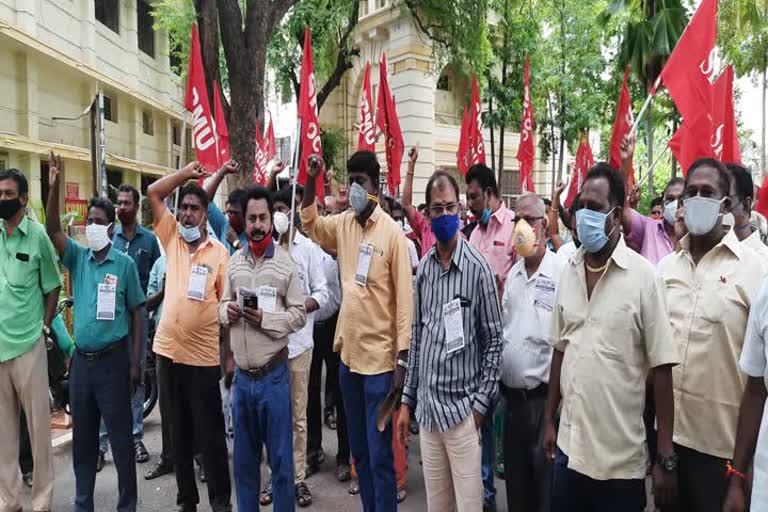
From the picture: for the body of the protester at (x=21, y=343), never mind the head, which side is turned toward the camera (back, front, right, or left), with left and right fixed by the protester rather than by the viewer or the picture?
front

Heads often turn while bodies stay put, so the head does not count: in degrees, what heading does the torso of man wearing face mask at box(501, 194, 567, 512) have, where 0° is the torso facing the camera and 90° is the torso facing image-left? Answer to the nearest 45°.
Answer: approximately 45°

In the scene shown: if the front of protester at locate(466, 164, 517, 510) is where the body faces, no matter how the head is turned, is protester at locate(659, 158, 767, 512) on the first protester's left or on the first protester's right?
on the first protester's left

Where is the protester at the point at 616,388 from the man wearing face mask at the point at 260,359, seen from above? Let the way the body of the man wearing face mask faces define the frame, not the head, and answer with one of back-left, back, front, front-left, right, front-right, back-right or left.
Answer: front-left

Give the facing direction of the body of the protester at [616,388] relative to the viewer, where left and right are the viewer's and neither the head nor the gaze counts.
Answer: facing the viewer and to the left of the viewer

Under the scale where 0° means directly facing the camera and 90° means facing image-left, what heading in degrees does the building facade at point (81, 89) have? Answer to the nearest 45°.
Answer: approximately 315°

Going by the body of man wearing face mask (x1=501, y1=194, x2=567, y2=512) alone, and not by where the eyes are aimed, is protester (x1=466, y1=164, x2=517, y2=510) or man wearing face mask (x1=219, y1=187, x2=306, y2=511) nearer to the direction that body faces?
the man wearing face mask

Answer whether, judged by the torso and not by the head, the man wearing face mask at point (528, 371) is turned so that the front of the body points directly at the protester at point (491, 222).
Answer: no

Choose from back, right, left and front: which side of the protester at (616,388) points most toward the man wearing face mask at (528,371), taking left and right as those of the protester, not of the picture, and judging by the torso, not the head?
right

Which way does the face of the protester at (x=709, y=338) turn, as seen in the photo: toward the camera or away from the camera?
toward the camera

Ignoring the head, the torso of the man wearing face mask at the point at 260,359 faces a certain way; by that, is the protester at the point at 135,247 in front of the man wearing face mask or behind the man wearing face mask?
behind

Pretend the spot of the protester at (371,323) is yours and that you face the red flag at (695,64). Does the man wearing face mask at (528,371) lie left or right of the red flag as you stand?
right

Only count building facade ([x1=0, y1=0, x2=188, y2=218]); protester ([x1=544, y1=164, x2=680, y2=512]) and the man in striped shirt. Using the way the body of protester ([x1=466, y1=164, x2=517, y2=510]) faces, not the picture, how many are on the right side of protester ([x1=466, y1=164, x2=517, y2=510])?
1

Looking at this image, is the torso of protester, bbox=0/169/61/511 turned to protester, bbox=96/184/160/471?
no

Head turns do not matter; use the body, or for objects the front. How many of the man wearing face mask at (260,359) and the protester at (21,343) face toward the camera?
2

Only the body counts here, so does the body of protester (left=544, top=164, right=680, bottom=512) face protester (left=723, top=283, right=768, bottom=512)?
no

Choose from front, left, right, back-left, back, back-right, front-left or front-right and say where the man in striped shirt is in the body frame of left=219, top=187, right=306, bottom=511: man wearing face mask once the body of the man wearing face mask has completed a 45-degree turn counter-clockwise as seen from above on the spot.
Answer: front

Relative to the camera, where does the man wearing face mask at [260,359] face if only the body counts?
toward the camera

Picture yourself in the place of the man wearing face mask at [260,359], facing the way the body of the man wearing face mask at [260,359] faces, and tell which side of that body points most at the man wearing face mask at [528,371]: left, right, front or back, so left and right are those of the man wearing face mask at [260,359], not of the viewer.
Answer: left

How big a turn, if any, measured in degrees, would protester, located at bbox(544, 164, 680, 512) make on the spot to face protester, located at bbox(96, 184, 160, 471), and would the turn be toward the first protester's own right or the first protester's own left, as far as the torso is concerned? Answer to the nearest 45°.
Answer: approximately 45° to the first protester's own right
